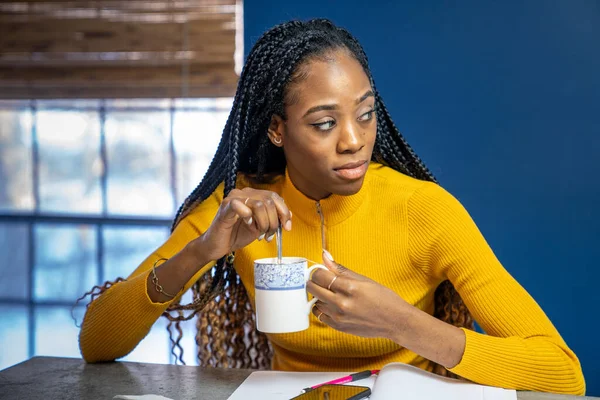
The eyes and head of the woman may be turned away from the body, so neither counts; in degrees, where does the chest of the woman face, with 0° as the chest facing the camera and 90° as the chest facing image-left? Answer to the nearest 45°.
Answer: approximately 0°

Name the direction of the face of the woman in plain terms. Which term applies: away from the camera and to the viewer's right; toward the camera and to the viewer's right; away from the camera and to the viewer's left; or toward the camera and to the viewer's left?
toward the camera and to the viewer's right

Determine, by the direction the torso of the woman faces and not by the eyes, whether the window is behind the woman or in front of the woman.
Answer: behind
